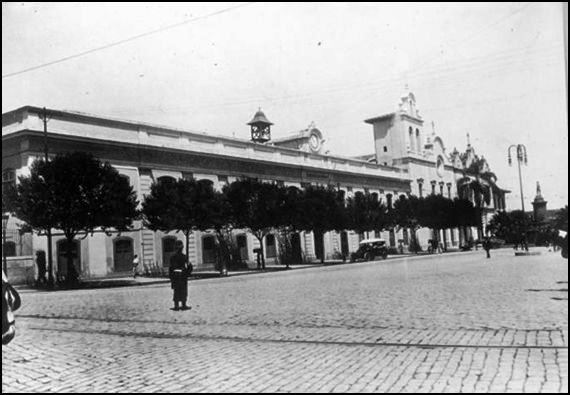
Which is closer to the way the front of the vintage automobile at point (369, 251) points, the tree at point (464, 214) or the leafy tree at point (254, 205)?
the leafy tree

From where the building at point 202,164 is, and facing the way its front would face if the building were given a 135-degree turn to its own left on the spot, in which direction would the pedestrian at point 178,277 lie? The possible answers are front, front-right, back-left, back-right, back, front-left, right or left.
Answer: back

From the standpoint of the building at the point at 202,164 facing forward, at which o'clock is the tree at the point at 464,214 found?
The tree is roughly at 9 o'clock from the building.

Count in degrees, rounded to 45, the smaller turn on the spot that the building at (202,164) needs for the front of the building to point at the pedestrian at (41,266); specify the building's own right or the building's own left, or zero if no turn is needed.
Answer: approximately 90° to the building's own right

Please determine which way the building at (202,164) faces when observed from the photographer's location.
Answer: facing the viewer and to the right of the viewer

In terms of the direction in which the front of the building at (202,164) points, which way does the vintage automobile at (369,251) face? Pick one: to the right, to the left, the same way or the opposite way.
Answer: to the right

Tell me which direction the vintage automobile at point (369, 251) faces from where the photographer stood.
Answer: facing the viewer and to the left of the viewer

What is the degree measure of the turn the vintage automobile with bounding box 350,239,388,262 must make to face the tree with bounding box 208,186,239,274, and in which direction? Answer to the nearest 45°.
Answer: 0° — it already faces it

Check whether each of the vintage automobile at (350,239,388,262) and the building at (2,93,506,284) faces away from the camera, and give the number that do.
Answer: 0

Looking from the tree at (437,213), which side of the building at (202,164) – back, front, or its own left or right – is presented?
left

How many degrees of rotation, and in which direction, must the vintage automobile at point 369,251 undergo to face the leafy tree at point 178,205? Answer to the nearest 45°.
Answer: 0° — it already faces it

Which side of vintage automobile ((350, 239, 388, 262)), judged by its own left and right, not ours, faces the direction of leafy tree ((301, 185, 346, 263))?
front

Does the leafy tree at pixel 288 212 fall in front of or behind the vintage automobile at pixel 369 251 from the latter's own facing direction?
in front
